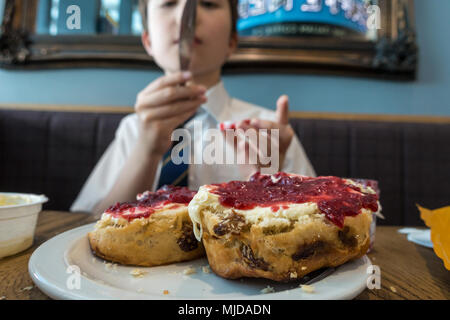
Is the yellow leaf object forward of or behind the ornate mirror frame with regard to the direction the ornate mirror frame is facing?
forward

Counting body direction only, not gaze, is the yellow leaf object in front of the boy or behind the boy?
in front

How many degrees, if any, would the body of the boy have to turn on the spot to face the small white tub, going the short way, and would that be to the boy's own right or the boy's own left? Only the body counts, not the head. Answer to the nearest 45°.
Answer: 0° — they already face it

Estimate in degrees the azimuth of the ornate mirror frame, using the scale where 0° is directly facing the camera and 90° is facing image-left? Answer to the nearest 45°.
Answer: approximately 0°

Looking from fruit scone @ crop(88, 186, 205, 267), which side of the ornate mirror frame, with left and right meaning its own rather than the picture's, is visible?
front

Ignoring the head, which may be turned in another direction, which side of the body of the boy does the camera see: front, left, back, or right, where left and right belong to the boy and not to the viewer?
front

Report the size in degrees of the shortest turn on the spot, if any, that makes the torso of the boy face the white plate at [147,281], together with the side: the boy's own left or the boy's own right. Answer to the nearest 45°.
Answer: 0° — they already face it

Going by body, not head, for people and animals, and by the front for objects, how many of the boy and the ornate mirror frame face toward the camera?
2

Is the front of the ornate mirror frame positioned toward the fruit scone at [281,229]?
yes
